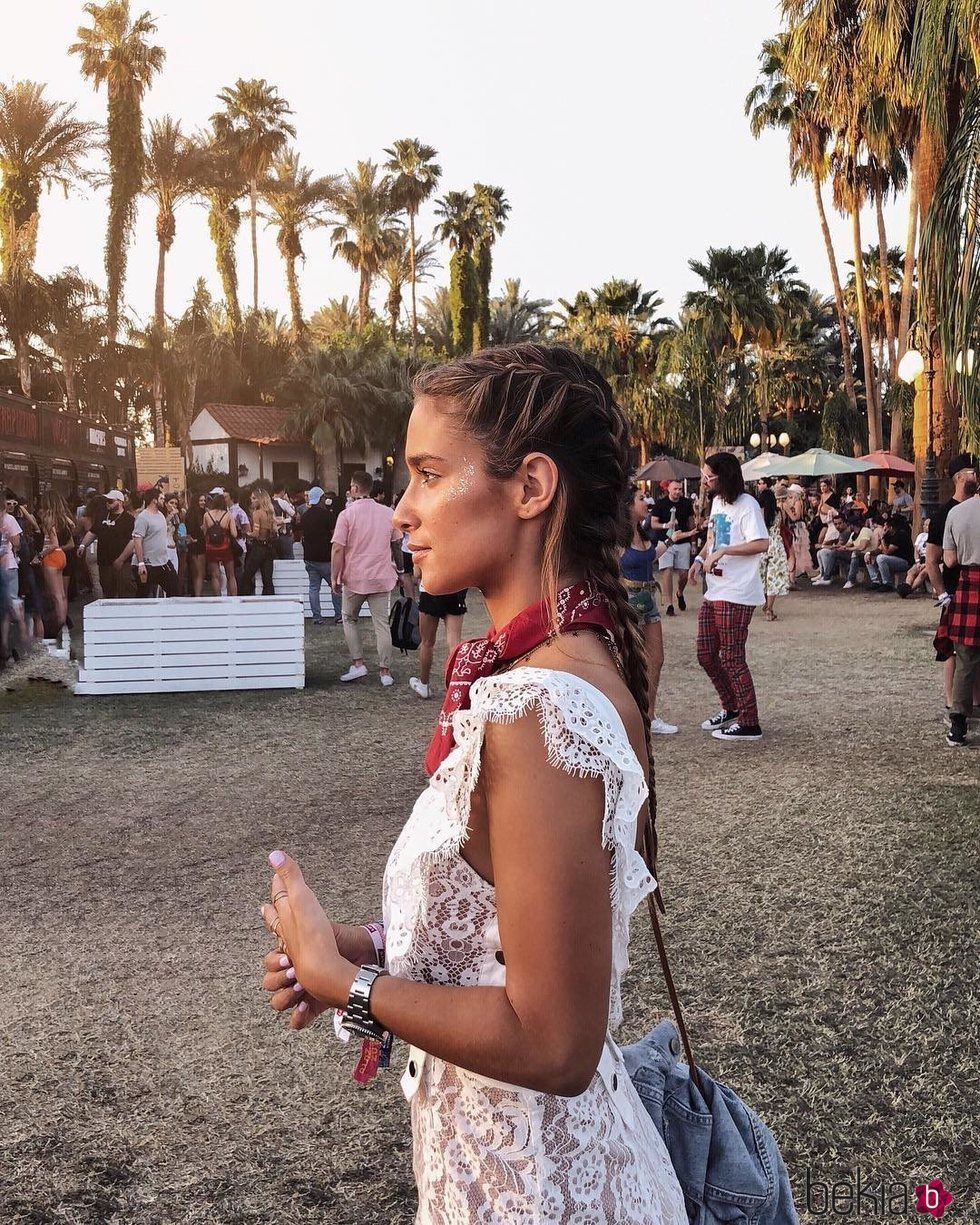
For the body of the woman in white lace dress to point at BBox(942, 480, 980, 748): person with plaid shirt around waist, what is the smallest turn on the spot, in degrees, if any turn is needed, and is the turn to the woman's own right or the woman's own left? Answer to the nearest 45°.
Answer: approximately 135° to the woman's own right

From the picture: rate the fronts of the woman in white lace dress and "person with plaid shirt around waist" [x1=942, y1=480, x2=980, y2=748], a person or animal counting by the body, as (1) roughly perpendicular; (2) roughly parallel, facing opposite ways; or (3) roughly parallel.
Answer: roughly perpendicular

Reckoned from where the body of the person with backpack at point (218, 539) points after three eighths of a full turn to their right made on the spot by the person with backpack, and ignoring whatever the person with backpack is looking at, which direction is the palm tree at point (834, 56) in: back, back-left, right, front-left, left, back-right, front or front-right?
front-left

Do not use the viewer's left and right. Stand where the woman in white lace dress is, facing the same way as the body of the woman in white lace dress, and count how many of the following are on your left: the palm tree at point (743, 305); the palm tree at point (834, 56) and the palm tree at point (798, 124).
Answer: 0

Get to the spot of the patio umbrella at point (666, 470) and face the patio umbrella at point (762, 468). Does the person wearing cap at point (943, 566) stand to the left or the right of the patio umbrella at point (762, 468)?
right

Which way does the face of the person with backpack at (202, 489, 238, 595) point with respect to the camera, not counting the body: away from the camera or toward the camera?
away from the camera

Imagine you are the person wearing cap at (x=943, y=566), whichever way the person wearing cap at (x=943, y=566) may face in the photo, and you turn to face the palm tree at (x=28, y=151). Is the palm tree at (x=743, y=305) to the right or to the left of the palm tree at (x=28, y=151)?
right

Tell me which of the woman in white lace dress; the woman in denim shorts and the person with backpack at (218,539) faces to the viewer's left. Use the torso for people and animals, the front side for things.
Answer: the woman in white lace dress

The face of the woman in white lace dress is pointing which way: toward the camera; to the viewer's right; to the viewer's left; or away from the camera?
to the viewer's left

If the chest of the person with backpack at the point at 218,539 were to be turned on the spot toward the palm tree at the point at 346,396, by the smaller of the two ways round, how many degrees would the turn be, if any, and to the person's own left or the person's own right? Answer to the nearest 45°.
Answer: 0° — they already face it

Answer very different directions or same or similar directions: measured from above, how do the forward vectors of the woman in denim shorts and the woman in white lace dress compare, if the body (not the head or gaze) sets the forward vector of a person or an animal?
very different directions

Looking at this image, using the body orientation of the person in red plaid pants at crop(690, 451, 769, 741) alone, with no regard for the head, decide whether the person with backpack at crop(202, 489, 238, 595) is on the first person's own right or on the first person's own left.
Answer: on the first person's own right

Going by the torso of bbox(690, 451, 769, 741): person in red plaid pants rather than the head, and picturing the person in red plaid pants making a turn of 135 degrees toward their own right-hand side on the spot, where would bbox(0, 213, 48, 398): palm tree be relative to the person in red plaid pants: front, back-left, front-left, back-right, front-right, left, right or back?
front-left

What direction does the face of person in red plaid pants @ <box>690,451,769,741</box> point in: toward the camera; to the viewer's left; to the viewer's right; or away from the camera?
to the viewer's left

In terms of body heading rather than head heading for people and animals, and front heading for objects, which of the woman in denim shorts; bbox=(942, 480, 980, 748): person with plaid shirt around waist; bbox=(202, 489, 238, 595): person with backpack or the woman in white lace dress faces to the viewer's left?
the woman in white lace dress
